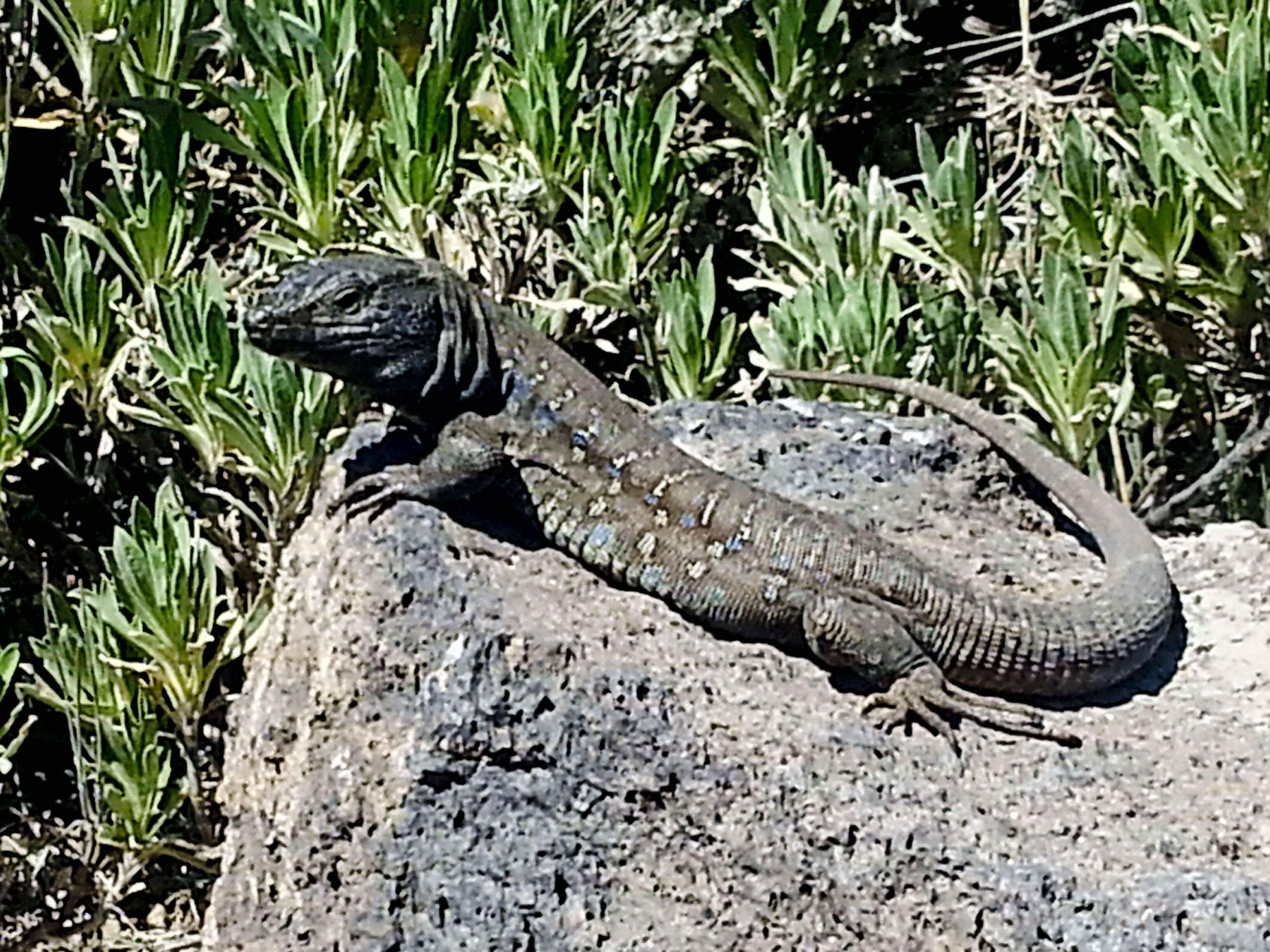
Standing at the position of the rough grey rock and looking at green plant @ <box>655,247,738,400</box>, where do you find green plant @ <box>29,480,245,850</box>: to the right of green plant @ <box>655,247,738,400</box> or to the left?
left

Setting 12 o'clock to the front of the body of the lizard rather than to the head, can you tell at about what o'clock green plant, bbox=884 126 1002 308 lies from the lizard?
The green plant is roughly at 4 o'clock from the lizard.

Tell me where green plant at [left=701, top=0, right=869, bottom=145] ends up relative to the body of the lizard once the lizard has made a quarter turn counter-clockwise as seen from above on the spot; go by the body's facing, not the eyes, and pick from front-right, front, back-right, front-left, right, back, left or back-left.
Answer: back

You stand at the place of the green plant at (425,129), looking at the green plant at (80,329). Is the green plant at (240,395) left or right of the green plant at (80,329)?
left

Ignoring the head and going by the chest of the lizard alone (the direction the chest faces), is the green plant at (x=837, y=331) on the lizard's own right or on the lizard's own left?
on the lizard's own right

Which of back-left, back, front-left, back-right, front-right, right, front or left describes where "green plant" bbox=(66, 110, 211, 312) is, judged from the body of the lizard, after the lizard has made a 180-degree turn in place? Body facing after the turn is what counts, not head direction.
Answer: back-left

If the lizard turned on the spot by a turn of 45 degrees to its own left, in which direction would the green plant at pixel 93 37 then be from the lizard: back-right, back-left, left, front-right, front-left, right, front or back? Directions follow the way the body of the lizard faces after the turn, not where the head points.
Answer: right

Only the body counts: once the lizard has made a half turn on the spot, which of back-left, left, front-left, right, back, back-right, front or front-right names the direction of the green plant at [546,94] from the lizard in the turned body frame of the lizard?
left

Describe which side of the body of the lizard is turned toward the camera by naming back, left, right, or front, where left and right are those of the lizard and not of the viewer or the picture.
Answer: left
